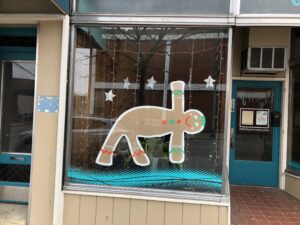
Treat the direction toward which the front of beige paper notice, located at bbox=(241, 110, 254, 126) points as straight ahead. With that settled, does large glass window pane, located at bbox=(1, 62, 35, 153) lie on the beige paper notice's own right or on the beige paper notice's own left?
on the beige paper notice's own right

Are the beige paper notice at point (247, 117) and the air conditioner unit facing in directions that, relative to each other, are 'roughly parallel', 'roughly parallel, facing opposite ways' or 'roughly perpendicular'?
roughly parallel

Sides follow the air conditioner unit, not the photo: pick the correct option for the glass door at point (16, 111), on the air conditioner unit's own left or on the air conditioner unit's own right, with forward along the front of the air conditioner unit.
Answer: on the air conditioner unit's own right

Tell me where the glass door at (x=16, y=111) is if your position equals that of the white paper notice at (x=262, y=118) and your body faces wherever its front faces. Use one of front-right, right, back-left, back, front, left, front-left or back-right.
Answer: front-right

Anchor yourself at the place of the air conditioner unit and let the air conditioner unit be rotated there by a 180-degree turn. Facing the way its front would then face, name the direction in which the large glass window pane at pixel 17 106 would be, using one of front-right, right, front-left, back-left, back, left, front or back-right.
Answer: back-left

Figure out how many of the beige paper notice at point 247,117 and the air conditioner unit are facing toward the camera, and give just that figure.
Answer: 2

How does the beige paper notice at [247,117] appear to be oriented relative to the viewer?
toward the camera

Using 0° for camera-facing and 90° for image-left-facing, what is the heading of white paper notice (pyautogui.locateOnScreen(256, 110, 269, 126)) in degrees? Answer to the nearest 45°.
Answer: approximately 0°

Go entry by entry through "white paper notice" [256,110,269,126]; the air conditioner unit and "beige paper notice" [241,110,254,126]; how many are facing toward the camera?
3

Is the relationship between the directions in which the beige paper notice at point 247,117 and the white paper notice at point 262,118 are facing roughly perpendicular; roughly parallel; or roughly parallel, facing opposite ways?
roughly parallel
